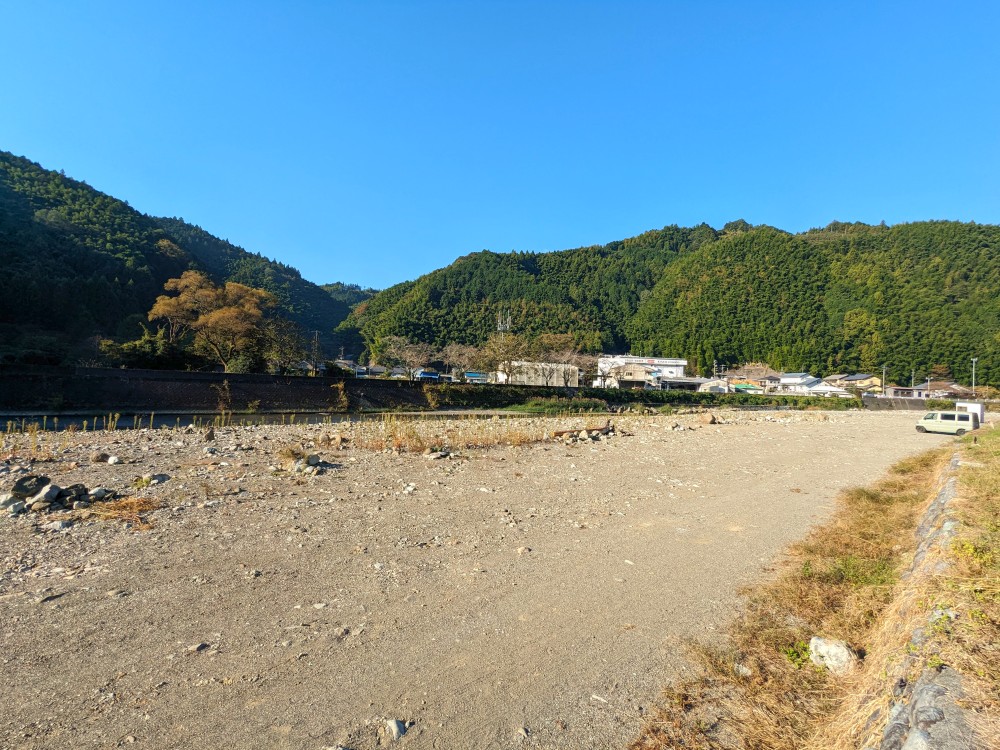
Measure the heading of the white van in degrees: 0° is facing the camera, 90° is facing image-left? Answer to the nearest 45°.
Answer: approximately 90°

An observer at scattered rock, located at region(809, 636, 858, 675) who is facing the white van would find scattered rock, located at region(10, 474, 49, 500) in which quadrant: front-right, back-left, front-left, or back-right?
back-left

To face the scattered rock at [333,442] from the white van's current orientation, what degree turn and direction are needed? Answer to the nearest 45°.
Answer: approximately 45° to its left

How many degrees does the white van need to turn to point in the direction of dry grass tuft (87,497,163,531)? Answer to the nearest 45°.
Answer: approximately 90° to its left

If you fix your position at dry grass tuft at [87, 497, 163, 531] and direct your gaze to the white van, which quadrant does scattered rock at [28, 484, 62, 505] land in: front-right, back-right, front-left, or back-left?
back-left

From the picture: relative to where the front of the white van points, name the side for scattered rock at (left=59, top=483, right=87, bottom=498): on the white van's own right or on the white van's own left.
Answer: on the white van's own left

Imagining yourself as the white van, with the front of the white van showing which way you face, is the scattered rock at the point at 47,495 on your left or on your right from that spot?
on your left

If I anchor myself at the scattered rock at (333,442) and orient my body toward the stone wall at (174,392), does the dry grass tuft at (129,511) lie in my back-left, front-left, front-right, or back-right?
back-left

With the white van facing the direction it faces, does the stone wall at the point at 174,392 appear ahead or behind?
ahead

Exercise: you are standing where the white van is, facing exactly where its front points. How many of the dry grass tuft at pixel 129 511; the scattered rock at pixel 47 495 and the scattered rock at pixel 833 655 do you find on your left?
3
